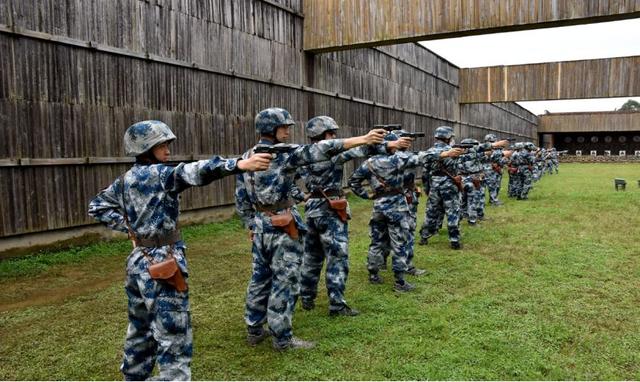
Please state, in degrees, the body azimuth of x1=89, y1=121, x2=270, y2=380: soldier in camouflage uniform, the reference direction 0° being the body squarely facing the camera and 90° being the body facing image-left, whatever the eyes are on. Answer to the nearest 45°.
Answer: approximately 225°

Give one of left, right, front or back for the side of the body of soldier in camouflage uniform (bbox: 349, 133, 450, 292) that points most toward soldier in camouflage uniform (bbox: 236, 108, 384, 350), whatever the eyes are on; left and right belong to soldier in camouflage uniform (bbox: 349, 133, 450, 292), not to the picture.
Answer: back

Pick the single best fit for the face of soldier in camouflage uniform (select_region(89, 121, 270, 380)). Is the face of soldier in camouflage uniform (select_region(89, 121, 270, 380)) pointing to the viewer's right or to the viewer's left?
to the viewer's right

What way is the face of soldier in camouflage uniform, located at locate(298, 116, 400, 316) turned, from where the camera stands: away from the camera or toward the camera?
away from the camera
